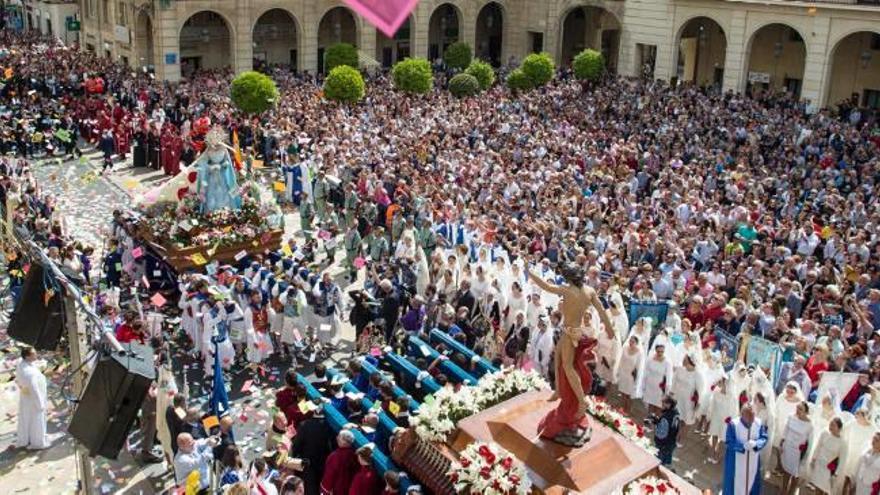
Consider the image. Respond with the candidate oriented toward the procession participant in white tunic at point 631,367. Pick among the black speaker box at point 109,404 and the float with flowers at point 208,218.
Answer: the float with flowers

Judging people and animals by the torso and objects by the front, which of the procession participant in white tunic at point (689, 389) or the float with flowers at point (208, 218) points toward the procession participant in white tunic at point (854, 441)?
the float with flowers

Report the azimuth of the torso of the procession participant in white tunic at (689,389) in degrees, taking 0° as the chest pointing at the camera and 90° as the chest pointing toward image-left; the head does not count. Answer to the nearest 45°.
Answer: approximately 45°

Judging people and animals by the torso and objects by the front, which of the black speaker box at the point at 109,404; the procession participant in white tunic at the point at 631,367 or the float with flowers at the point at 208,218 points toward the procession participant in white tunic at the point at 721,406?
the float with flowers

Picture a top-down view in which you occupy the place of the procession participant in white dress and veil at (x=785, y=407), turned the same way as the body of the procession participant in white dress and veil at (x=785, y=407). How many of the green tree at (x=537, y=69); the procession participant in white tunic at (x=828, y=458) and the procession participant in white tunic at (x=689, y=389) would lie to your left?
1

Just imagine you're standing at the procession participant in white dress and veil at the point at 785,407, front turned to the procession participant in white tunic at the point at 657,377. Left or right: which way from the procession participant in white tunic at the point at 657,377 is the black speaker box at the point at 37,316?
left

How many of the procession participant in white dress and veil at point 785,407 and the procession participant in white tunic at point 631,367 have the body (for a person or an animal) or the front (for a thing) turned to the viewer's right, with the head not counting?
0

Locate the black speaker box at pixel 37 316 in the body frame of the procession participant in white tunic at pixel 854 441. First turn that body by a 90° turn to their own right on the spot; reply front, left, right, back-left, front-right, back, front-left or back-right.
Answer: left

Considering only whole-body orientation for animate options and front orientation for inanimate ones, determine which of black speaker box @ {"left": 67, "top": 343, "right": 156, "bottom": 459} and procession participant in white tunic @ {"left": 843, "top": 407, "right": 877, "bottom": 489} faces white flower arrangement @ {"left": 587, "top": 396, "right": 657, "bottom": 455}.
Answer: the procession participant in white tunic

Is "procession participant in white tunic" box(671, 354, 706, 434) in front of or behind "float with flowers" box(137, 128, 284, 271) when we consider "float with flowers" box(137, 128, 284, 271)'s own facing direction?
in front

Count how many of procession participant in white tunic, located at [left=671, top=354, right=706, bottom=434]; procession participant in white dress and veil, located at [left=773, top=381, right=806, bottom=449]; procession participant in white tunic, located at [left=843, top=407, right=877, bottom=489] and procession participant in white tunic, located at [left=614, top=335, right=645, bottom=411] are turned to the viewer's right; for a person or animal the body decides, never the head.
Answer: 0

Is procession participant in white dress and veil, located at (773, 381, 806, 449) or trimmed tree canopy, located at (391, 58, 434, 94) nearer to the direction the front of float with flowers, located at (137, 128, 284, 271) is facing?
the procession participant in white dress and veil

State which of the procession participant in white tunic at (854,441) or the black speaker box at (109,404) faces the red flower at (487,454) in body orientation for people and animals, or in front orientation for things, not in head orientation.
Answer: the procession participant in white tunic

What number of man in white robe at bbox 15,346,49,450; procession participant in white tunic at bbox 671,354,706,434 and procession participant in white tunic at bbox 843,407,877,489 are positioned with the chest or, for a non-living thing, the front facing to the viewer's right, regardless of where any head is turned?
1

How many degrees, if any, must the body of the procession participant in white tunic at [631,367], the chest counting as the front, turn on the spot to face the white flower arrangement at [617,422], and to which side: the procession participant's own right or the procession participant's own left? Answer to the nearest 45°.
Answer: approximately 45° to the procession participant's own left

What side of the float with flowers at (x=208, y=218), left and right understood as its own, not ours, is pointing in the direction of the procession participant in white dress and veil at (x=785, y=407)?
front

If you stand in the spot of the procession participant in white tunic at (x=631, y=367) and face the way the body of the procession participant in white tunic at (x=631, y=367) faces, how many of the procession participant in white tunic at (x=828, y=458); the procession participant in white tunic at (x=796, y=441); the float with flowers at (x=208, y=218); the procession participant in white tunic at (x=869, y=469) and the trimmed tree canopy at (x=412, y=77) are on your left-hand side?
3

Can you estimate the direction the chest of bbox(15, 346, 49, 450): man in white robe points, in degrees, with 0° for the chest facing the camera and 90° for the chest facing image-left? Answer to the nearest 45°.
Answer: approximately 270°

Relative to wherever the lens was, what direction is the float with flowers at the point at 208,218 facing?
facing the viewer and to the right of the viewer
